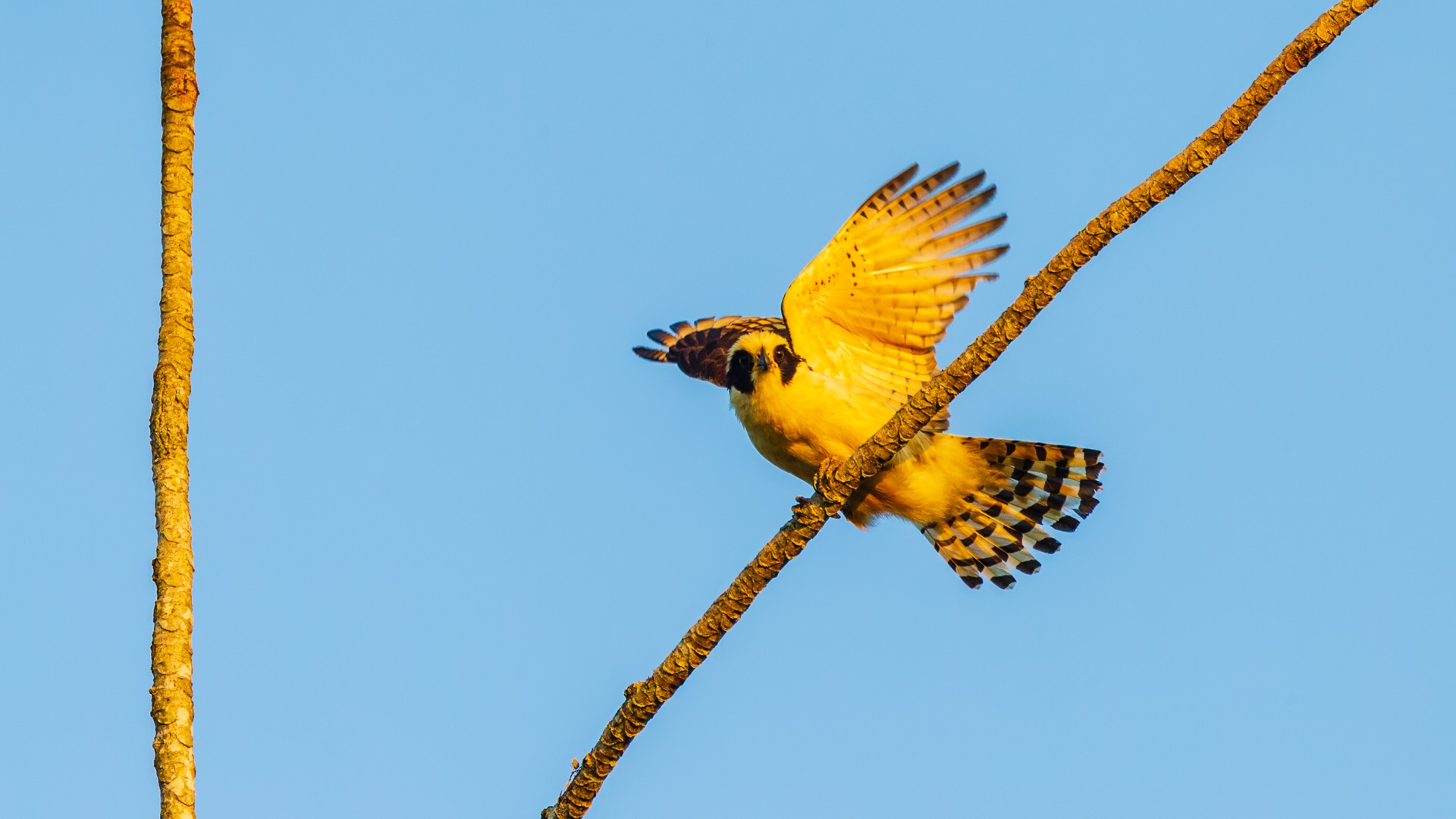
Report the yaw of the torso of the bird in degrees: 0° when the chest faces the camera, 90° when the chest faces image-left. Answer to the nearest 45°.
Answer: approximately 45°

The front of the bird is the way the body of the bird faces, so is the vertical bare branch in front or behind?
in front
